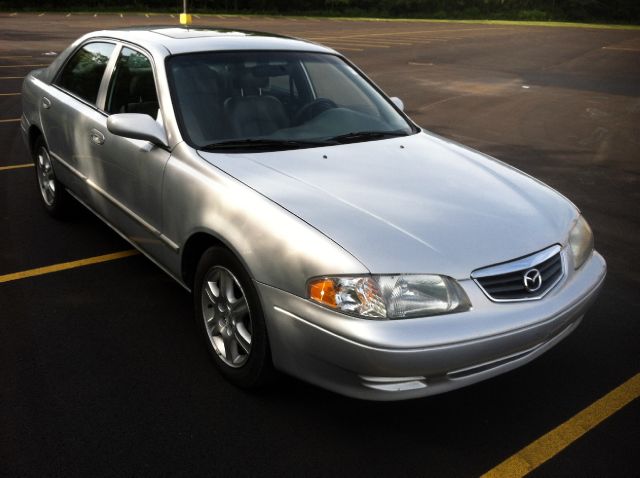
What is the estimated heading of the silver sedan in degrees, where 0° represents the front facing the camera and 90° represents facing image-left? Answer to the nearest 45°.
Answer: approximately 315°
